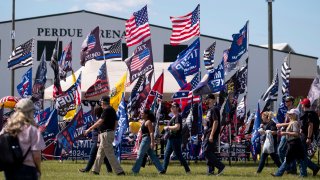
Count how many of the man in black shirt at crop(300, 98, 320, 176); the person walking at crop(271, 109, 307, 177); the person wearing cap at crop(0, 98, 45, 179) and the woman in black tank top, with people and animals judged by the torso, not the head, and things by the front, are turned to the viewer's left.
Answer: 3

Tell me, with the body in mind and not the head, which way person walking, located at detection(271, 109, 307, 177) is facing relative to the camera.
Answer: to the viewer's left

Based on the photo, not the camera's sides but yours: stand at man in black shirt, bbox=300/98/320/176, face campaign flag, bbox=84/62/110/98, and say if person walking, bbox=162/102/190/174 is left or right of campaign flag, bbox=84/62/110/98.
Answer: left

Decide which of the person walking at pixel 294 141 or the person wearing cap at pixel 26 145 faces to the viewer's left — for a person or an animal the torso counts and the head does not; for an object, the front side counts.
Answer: the person walking

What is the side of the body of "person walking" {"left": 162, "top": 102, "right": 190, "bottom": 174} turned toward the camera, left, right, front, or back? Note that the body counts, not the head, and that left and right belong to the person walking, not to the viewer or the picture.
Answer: left

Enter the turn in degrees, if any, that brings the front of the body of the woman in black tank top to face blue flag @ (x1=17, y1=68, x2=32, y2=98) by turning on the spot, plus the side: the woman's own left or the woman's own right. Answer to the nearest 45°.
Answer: approximately 45° to the woman's own right

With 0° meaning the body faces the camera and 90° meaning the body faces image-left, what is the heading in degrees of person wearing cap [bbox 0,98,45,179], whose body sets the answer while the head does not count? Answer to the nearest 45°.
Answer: approximately 225°

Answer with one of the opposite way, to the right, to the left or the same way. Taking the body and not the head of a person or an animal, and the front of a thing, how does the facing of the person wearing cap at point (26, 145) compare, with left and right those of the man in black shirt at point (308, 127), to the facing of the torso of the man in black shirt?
to the right

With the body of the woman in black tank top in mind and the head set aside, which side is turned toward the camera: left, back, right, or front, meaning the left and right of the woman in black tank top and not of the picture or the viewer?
left

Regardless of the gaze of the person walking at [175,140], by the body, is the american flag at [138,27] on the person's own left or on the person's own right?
on the person's own right

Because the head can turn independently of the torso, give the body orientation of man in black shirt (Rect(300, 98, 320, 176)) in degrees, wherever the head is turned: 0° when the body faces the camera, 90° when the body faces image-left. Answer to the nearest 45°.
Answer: approximately 90°
